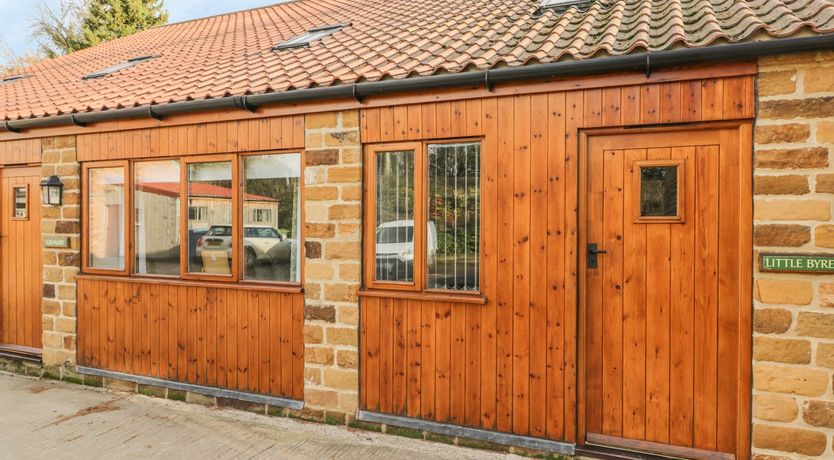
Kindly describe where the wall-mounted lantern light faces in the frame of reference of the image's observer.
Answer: facing the viewer and to the left of the viewer

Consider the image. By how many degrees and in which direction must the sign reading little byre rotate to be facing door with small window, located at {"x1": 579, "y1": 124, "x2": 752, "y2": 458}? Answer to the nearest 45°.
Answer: approximately 90° to its right

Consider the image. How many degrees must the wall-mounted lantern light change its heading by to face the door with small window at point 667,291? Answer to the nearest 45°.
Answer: approximately 90° to its left

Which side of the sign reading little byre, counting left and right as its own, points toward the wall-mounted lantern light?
right

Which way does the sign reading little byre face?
toward the camera

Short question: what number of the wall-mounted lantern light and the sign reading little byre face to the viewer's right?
0

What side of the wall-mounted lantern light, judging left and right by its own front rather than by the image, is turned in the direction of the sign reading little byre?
left

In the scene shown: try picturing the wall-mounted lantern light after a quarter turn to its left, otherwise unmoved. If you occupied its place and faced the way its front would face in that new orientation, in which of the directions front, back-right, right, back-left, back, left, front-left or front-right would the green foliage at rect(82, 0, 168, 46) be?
back-left

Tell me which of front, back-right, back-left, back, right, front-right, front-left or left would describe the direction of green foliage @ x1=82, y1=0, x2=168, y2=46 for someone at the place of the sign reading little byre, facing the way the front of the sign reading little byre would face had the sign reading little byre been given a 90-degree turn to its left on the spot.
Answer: back
